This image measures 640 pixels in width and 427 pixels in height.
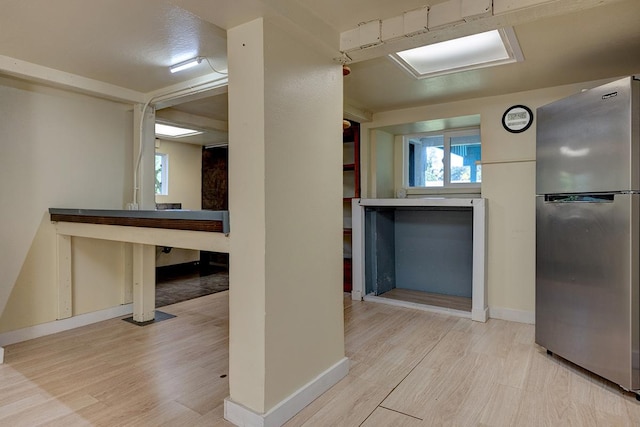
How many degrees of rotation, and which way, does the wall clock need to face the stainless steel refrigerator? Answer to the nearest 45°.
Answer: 0° — it already faces it

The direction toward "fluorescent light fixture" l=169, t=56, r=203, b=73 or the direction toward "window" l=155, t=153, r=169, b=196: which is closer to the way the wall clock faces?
the fluorescent light fixture

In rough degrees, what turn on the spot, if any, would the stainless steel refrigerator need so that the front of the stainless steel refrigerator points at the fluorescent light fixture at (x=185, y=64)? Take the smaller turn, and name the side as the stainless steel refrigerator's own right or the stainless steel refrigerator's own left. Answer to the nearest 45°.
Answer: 0° — it already faces it

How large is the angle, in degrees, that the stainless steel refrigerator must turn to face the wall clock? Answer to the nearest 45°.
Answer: approximately 90° to its right

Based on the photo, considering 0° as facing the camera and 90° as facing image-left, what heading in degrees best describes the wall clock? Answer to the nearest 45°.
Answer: approximately 0°

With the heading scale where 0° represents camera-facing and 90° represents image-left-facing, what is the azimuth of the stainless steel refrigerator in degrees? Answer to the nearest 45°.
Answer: approximately 45°

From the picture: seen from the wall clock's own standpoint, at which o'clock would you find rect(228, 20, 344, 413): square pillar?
The square pillar is roughly at 1 o'clock from the wall clock.

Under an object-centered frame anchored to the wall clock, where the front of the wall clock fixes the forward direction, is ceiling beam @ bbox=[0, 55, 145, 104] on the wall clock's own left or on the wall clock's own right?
on the wall clock's own right

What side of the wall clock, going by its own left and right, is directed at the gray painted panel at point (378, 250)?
right
